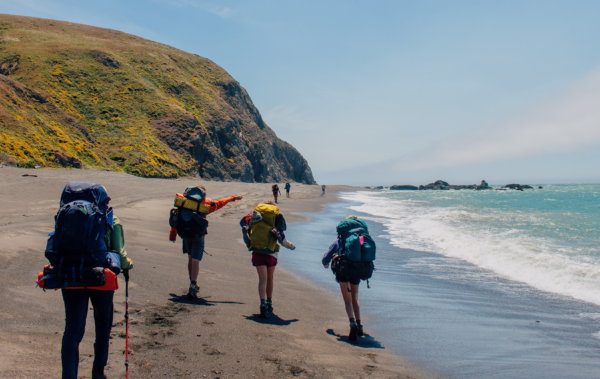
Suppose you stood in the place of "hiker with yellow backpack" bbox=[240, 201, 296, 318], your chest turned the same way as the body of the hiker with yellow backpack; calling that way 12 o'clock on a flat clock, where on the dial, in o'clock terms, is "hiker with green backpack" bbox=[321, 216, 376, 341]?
The hiker with green backpack is roughly at 4 o'clock from the hiker with yellow backpack.

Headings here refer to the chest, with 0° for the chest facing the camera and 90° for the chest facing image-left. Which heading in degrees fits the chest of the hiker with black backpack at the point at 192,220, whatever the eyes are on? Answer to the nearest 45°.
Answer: approximately 180°

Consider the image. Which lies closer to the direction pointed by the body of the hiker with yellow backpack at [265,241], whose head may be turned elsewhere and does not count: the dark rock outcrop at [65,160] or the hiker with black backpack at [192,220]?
the dark rock outcrop

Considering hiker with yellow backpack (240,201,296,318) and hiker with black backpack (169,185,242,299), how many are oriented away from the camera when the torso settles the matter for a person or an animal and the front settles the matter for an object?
2

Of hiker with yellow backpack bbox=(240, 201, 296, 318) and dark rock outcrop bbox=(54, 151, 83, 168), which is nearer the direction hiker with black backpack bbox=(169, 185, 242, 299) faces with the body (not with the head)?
the dark rock outcrop

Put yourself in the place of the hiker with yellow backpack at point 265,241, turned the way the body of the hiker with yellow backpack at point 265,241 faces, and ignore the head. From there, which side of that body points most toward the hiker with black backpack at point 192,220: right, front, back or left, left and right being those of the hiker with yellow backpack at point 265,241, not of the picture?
left

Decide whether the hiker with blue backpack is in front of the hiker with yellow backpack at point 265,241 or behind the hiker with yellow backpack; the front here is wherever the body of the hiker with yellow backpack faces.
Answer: behind

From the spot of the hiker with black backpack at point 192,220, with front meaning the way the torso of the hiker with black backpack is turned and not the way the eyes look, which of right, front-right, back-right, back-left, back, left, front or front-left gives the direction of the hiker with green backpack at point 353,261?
back-right

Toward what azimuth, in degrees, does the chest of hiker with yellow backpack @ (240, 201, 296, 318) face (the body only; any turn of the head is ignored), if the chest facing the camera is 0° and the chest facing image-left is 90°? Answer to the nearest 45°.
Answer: approximately 180°

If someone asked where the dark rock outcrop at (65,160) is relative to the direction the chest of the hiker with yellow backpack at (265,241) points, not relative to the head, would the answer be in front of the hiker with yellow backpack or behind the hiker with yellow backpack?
in front

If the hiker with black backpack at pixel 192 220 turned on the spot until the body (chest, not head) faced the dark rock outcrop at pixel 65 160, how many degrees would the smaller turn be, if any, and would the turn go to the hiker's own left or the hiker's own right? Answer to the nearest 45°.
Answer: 0° — they already face it

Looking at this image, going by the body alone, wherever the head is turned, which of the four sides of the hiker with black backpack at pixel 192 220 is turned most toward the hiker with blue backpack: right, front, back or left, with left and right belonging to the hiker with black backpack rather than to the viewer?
back
